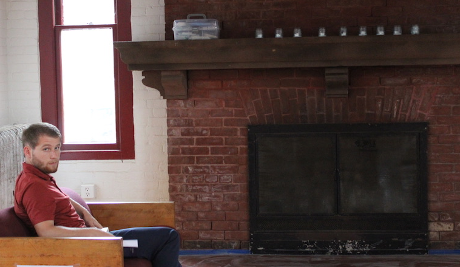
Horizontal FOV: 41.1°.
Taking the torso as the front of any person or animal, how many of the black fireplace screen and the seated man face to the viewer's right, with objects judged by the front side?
1

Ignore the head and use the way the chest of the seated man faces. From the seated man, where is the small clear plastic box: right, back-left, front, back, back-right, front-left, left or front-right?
front-left

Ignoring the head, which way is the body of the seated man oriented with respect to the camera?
to the viewer's right

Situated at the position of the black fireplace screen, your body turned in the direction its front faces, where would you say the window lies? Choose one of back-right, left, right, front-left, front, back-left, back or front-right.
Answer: right

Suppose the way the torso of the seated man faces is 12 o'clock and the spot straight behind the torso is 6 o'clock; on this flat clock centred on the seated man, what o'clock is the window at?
The window is roughly at 9 o'clock from the seated man.

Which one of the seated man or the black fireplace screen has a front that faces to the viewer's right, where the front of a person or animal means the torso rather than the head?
the seated man

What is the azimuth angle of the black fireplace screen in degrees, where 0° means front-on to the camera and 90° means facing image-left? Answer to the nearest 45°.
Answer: approximately 0°
